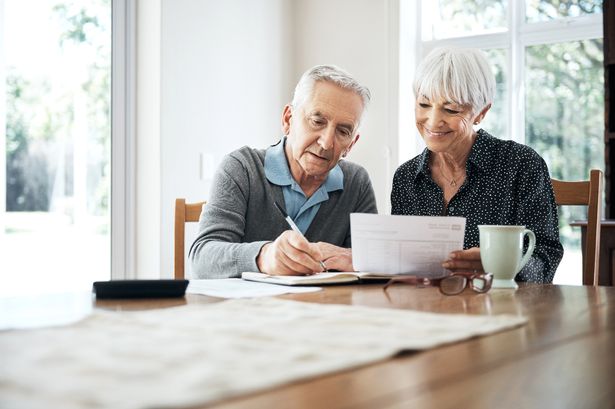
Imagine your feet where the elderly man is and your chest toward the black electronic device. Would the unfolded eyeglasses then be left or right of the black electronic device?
left

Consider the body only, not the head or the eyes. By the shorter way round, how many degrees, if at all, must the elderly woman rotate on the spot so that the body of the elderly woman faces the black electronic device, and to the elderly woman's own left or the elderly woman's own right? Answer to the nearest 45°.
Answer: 0° — they already face it

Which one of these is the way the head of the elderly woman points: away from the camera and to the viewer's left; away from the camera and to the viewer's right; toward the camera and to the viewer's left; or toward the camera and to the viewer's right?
toward the camera and to the viewer's left

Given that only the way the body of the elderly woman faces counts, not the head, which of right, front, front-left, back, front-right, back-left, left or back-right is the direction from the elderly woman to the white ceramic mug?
front-left

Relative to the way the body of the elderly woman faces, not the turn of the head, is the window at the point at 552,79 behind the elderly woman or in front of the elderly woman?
behind

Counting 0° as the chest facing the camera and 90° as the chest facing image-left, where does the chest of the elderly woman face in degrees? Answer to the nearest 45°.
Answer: approximately 45°

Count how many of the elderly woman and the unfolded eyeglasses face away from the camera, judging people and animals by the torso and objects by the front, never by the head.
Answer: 0

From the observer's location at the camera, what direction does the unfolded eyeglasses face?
facing the viewer and to the right of the viewer
